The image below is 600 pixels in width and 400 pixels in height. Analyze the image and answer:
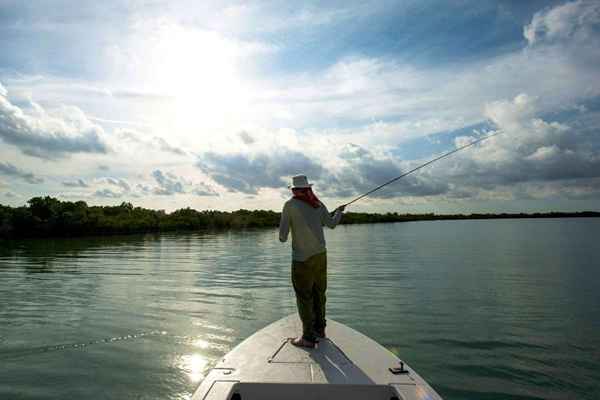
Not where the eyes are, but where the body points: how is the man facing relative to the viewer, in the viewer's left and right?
facing away from the viewer and to the left of the viewer
